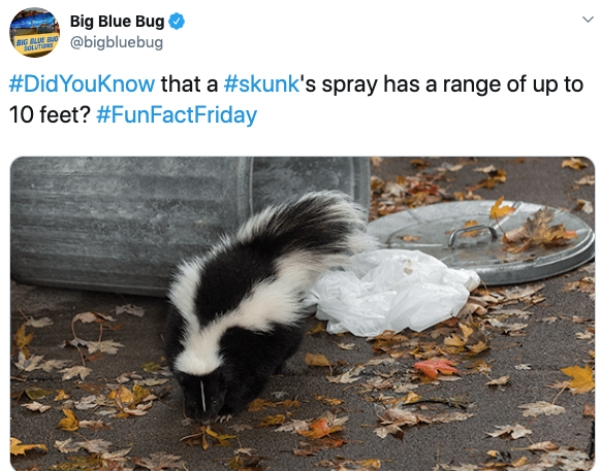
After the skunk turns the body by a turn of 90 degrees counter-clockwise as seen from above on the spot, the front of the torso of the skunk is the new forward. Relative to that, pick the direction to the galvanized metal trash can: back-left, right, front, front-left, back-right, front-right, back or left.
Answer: back

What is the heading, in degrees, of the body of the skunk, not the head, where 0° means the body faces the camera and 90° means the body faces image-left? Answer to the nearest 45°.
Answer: approximately 45°

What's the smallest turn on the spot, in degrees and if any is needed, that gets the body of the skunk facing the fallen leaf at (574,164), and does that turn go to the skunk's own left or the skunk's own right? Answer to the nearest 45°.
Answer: approximately 180°

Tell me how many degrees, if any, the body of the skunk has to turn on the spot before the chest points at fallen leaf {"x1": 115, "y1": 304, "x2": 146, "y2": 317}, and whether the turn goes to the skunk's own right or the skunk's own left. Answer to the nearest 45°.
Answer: approximately 90° to the skunk's own right

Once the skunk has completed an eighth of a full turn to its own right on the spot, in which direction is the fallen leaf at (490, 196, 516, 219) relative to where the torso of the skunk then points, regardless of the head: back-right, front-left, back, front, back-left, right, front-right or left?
back-right

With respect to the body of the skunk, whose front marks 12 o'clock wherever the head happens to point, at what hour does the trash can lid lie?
The trash can lid is roughly at 6 o'clock from the skunk.

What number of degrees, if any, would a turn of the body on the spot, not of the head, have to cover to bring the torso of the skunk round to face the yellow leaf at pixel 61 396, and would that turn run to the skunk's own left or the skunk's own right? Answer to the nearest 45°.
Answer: approximately 45° to the skunk's own right

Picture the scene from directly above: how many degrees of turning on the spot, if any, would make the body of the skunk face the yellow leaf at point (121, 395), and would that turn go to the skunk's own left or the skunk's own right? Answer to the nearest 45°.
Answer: approximately 45° to the skunk's own right

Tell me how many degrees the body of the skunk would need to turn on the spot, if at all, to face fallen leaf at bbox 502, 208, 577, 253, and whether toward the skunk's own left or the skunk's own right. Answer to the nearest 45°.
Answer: approximately 180°

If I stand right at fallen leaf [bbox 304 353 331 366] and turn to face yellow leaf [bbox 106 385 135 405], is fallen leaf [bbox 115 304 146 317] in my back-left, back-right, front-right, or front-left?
front-right

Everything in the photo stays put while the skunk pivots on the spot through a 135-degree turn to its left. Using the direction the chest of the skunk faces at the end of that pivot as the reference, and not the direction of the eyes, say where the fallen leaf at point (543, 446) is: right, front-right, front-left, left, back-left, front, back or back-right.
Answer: front-right

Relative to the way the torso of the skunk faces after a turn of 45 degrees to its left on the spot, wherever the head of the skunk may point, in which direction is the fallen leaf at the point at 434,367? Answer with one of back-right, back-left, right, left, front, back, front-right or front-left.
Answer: left
